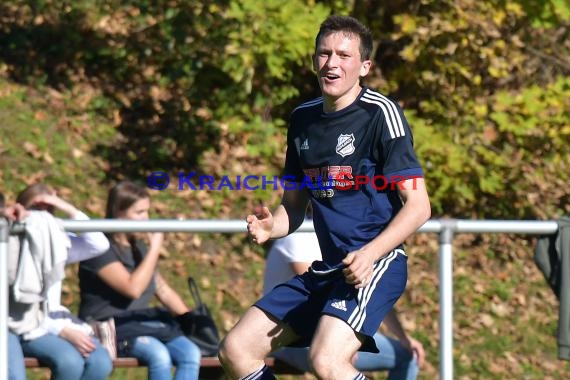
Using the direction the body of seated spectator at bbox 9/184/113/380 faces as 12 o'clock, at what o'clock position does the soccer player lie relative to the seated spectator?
The soccer player is roughly at 12 o'clock from the seated spectator.

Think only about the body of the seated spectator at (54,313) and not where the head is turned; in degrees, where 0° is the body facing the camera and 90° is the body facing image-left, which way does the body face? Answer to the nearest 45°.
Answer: approximately 315°

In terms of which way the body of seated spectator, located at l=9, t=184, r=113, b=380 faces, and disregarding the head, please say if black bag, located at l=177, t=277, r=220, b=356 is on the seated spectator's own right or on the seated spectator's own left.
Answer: on the seated spectator's own left

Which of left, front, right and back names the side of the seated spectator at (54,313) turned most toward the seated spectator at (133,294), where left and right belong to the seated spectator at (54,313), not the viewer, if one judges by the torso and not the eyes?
left

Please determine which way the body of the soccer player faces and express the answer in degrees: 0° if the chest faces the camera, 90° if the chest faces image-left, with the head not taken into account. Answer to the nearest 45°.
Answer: approximately 45°

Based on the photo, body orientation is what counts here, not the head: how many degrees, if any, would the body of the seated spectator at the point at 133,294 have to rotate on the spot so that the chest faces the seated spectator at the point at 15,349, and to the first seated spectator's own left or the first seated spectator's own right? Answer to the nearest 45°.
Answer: approximately 90° to the first seated spectator's own right
